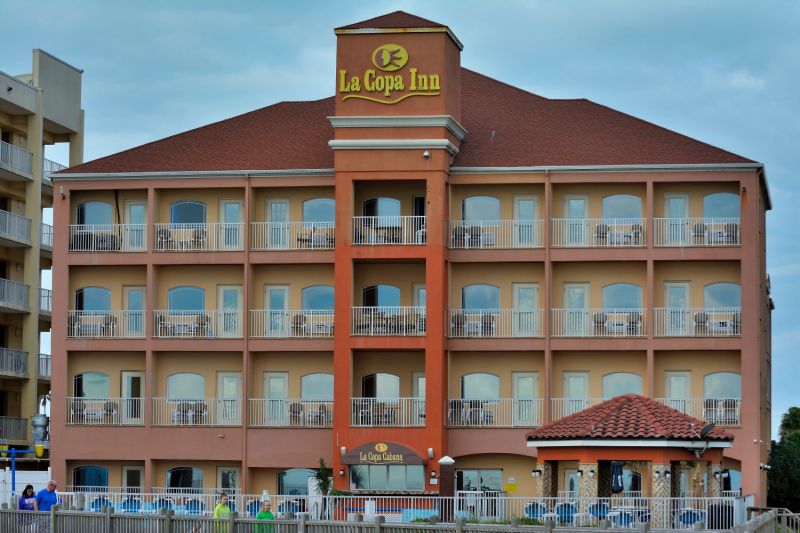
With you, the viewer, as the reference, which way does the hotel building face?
facing the viewer
